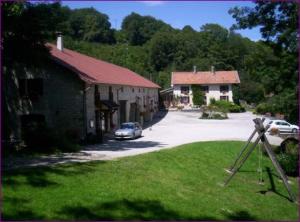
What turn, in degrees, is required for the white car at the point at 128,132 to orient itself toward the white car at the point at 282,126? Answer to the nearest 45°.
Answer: approximately 135° to its left

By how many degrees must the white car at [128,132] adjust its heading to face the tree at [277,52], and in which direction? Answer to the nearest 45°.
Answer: approximately 90° to its left

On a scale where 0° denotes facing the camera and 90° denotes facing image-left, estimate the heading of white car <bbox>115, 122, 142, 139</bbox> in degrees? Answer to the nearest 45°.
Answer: approximately 45°

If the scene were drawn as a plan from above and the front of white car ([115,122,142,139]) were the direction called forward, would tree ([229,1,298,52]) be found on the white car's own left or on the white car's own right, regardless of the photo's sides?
on the white car's own left

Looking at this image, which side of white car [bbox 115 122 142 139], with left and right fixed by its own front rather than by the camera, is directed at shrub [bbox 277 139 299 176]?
left
